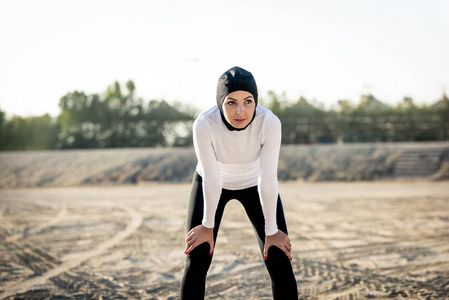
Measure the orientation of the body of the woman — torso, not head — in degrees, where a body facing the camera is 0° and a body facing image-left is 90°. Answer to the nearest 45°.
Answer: approximately 0°
